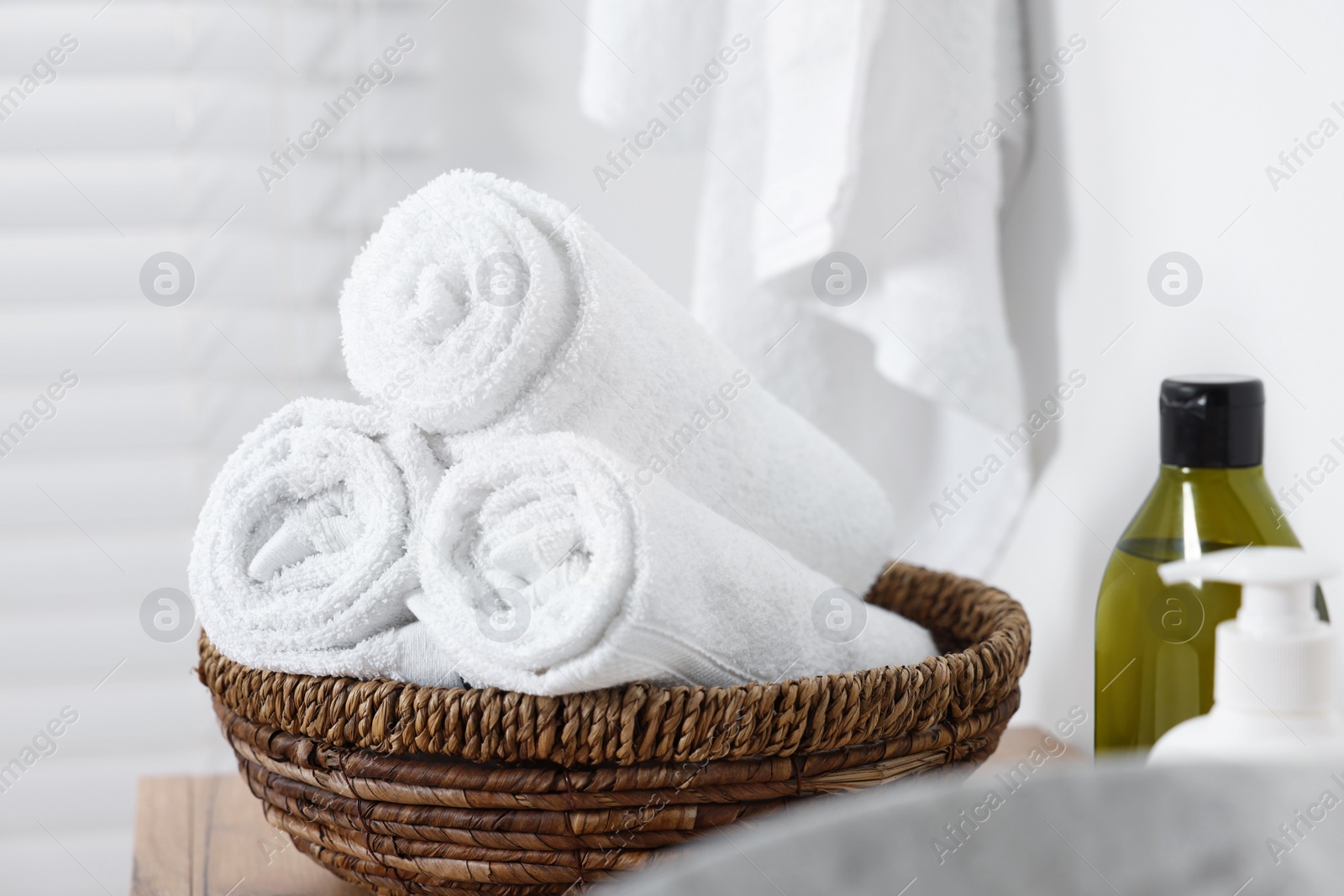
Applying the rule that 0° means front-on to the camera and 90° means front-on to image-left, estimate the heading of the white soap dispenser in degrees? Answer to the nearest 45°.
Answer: approximately 90°
